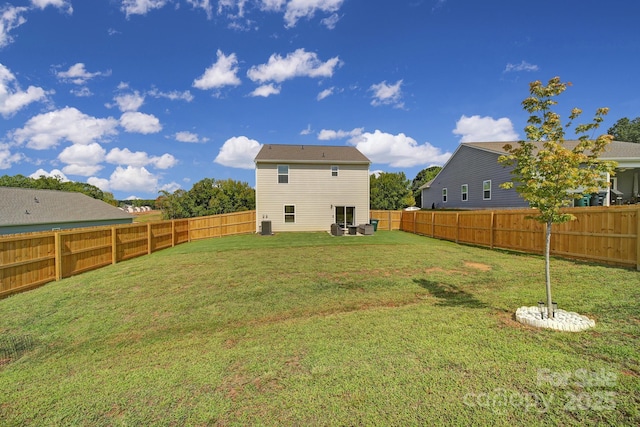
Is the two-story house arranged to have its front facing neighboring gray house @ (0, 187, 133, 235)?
no

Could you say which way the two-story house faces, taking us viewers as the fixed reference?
facing away from the viewer

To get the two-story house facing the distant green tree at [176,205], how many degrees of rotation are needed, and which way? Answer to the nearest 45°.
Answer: approximately 45° to its left

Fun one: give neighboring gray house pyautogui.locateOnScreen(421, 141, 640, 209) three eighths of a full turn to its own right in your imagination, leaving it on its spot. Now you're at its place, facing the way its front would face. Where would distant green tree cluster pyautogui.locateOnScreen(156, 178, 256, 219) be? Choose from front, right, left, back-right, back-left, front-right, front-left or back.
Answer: back

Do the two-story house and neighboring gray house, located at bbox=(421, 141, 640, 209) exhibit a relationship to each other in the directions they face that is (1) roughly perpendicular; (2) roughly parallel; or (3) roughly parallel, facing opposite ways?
roughly parallel

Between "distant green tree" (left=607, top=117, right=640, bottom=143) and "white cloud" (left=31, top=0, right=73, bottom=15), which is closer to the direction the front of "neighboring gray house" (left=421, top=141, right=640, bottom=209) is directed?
the distant green tree

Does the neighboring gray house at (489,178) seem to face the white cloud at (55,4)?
no

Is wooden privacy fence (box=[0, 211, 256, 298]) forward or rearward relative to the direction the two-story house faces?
rearward

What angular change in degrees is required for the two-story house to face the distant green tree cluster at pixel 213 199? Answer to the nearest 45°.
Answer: approximately 45° to its left

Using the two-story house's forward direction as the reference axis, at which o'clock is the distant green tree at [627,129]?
The distant green tree is roughly at 2 o'clock from the two-story house.

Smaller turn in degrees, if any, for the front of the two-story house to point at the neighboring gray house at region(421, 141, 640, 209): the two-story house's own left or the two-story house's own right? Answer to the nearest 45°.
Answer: approximately 90° to the two-story house's own right

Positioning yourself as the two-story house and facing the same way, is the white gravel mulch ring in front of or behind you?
behind

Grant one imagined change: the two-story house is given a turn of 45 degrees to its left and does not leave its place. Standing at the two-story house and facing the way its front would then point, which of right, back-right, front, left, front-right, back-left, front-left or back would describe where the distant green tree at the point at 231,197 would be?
front

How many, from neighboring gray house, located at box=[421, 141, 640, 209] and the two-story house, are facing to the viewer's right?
0

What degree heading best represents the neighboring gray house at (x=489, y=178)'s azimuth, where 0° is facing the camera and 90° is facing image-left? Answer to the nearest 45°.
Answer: approximately 135°
